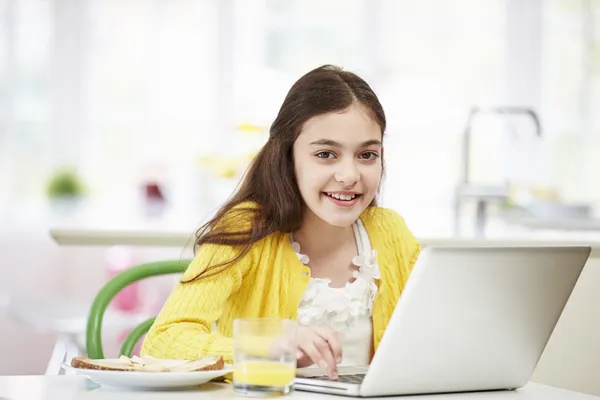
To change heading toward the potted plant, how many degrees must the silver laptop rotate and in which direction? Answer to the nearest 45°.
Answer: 0° — it already faces it

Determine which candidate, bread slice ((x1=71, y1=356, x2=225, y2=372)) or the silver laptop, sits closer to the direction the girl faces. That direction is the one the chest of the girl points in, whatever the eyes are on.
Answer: the silver laptop

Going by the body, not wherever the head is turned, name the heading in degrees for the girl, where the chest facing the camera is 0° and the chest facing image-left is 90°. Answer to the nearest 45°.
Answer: approximately 315°

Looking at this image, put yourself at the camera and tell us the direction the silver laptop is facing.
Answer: facing away from the viewer and to the left of the viewer

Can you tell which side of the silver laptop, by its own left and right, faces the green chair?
front

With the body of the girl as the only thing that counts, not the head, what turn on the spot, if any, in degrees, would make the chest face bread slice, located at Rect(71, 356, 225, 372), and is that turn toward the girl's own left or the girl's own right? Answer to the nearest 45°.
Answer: approximately 90° to the girl's own right

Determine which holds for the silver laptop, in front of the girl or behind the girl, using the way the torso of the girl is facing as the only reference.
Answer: in front

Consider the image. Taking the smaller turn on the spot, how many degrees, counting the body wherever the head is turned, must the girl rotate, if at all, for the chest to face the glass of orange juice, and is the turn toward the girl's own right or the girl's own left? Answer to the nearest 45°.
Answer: approximately 45° to the girl's own right

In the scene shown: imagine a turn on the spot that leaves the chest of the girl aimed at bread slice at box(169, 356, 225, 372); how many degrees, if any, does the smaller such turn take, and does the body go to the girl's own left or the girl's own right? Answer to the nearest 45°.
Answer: approximately 45° to the girl's own right

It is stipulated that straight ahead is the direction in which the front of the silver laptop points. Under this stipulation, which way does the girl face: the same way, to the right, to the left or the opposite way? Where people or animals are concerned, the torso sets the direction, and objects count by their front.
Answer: the opposite way
